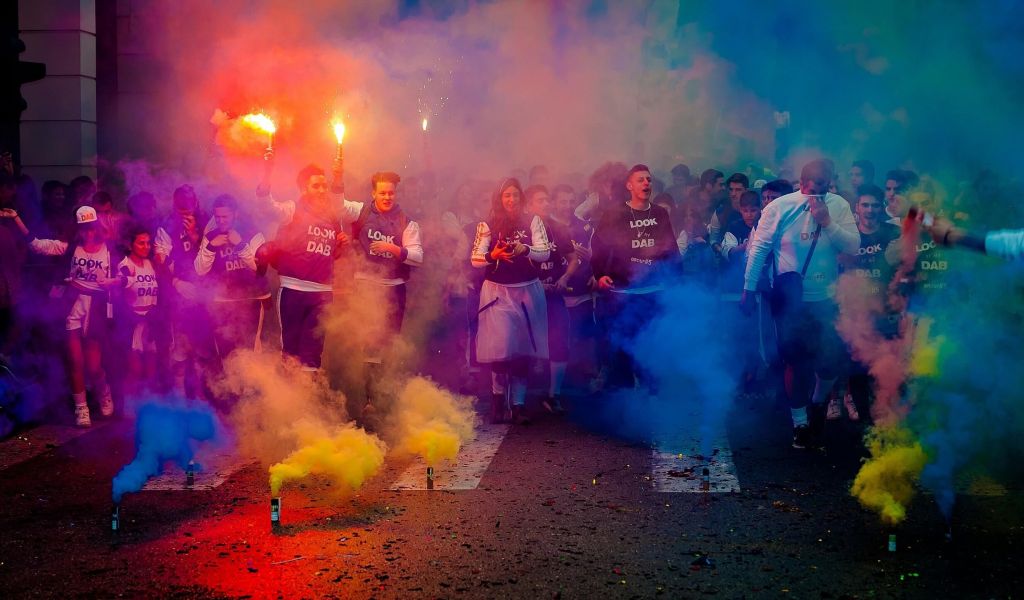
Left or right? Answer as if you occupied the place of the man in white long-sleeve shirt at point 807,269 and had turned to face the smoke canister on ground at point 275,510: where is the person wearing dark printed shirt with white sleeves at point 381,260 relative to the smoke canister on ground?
right

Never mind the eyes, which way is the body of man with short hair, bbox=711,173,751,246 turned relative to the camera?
toward the camera

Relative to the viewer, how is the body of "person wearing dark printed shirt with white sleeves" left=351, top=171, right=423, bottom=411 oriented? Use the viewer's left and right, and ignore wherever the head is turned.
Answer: facing the viewer

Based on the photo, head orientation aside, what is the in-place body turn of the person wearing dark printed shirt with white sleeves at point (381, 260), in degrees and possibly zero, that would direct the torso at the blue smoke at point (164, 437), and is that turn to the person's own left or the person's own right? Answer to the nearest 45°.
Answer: approximately 45° to the person's own right

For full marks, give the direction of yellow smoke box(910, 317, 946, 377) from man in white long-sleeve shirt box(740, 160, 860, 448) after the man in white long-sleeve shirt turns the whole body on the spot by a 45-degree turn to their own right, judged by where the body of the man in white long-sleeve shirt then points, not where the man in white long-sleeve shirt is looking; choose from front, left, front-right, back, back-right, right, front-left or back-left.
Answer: left

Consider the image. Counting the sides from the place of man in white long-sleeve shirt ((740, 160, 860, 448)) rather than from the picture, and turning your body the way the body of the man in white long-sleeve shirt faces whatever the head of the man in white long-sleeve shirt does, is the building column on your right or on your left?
on your right

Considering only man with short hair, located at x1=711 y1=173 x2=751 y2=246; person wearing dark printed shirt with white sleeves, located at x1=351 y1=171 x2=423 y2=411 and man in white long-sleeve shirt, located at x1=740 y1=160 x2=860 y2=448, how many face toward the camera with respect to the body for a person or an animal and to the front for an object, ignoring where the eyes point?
3

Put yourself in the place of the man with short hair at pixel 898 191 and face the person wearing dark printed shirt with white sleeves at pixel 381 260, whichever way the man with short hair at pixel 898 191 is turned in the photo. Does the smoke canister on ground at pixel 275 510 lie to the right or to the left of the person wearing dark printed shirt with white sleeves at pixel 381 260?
left

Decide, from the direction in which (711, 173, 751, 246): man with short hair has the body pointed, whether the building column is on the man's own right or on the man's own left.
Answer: on the man's own right
